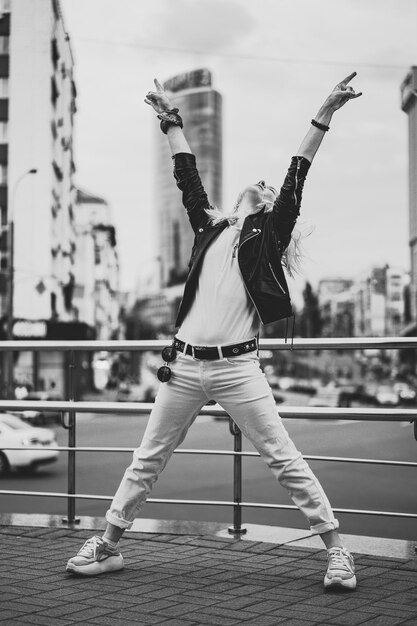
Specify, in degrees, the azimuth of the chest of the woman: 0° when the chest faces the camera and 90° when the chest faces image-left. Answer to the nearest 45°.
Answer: approximately 0°

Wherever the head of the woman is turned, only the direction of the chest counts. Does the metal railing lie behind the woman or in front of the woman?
behind

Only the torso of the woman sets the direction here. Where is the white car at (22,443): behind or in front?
behind
